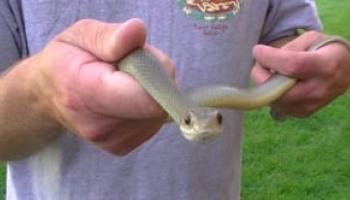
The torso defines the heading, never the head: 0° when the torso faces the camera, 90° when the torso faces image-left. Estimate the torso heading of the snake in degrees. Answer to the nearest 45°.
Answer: approximately 0°
